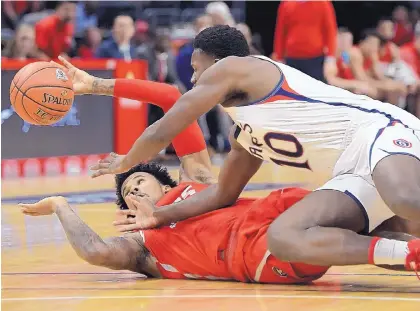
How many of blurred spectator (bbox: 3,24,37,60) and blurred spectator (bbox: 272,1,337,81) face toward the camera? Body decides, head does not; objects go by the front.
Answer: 2

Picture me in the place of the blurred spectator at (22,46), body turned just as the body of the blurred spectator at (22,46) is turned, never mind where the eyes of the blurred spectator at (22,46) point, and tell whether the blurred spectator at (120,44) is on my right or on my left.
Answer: on my left

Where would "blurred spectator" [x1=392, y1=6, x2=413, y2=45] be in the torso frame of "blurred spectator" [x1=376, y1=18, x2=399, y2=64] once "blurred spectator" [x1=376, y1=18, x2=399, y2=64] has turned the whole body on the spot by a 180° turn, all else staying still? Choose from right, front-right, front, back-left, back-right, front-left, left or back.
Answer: front

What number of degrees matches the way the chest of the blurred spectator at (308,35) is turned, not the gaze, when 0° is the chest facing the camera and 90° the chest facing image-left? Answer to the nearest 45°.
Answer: approximately 0°

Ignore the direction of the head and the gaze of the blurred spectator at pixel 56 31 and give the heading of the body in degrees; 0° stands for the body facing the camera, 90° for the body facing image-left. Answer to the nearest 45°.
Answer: approximately 315°
